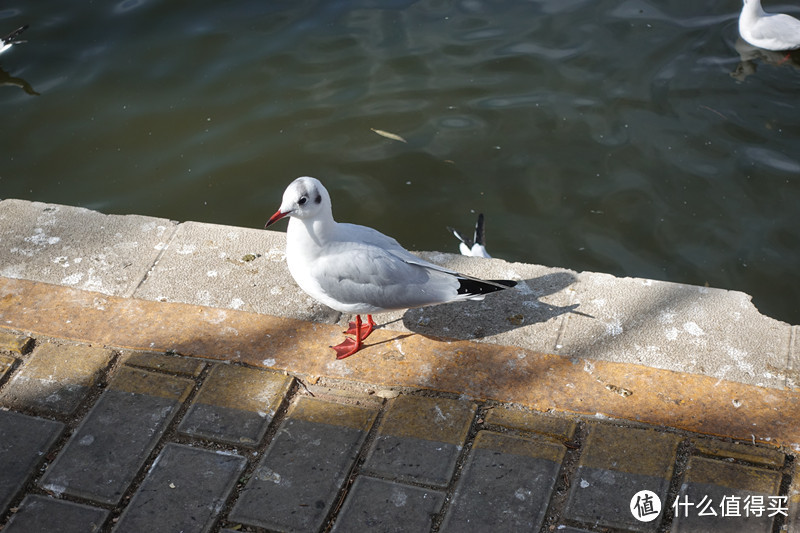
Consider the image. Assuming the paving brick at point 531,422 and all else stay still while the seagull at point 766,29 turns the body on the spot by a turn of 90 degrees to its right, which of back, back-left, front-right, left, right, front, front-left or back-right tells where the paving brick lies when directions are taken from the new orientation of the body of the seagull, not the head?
back

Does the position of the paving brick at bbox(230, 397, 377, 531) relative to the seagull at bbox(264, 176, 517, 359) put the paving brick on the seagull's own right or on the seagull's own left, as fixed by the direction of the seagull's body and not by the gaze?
on the seagull's own left

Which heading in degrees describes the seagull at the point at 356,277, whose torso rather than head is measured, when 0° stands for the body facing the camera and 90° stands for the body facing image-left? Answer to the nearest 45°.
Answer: approximately 90°

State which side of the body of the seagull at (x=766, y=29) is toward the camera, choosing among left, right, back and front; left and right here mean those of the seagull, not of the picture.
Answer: left

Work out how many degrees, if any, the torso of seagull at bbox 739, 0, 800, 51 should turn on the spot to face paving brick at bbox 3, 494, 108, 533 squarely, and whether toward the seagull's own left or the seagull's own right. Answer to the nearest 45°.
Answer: approximately 90° to the seagull's own left

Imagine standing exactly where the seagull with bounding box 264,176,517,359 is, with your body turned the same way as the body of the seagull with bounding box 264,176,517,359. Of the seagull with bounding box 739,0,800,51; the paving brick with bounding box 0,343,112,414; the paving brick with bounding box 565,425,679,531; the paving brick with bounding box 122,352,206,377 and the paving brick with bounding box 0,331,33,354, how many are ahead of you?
3

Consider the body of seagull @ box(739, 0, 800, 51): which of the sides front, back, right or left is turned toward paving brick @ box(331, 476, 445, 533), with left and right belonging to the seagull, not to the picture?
left

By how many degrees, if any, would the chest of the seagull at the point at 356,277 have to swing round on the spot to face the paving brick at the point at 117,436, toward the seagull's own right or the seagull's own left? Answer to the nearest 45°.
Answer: approximately 45° to the seagull's own left
